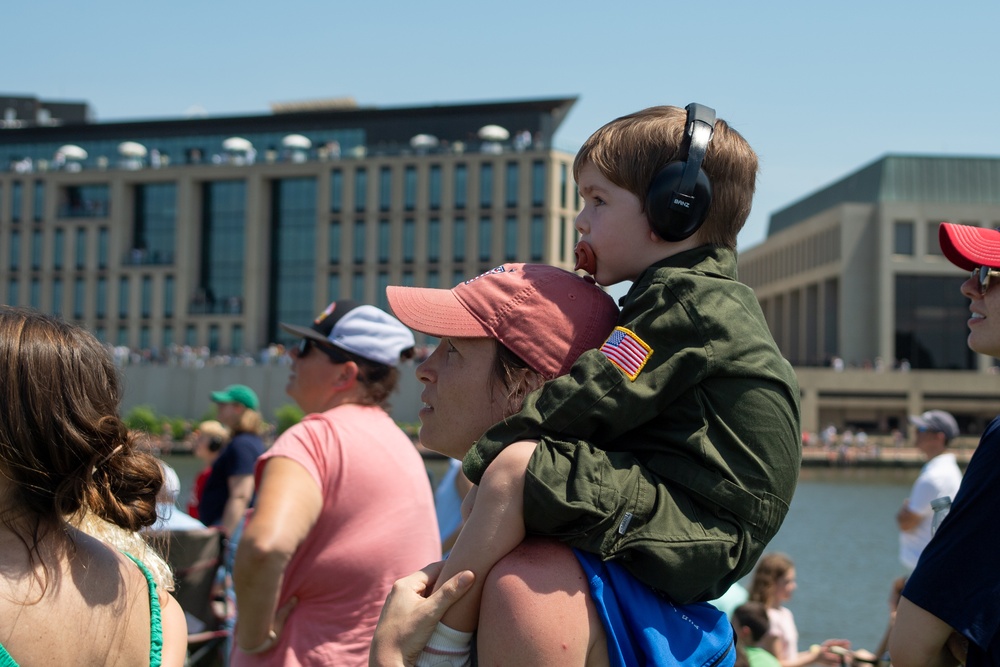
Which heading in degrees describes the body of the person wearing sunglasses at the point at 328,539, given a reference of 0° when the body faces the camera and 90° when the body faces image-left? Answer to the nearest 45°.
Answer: approximately 135°

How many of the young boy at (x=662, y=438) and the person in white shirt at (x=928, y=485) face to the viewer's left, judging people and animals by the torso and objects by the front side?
2

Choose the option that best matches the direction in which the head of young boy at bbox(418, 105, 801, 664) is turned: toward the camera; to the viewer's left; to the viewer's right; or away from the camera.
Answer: to the viewer's left

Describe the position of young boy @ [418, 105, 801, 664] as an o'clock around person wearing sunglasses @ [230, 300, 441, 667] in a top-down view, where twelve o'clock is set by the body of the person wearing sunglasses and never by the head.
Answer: The young boy is roughly at 7 o'clock from the person wearing sunglasses.

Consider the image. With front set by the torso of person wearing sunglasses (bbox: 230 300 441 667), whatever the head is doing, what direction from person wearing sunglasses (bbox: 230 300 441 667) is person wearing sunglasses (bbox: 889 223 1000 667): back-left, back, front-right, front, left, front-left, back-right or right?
back

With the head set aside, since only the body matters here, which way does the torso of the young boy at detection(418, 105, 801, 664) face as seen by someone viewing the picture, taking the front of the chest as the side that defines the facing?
to the viewer's left

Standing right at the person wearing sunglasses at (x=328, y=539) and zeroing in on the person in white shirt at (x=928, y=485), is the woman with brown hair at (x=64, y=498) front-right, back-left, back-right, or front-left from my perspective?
back-right

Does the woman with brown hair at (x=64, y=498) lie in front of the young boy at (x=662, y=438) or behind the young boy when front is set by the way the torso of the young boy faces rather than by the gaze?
in front

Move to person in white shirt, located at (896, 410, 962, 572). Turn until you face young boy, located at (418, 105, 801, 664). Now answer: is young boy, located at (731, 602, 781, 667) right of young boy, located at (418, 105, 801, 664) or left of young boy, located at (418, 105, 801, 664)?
right

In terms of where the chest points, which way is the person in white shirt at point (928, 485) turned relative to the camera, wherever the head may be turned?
to the viewer's left
